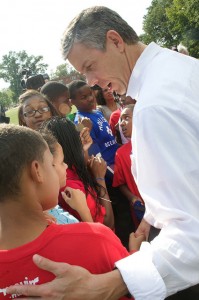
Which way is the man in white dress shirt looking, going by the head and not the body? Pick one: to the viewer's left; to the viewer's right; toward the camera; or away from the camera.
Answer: to the viewer's left

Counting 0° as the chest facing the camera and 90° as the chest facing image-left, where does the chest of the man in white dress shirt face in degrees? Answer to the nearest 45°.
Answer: approximately 90°
